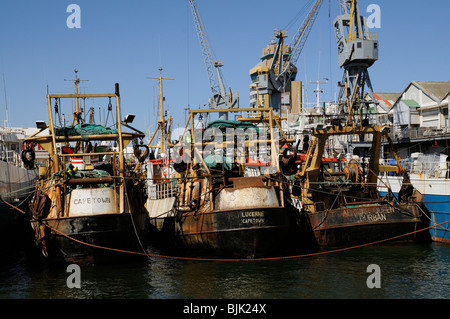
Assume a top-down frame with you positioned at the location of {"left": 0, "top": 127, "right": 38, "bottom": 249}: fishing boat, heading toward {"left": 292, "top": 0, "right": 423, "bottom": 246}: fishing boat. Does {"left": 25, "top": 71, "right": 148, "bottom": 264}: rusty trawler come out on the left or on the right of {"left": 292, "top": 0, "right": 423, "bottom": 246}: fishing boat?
right

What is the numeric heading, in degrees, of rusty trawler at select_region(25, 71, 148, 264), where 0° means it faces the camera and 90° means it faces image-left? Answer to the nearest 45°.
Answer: approximately 180°

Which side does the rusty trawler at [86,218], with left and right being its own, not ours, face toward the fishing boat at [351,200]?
right

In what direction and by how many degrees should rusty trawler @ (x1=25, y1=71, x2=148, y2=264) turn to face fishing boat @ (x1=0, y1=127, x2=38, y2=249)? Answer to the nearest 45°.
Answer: approximately 45° to its left
